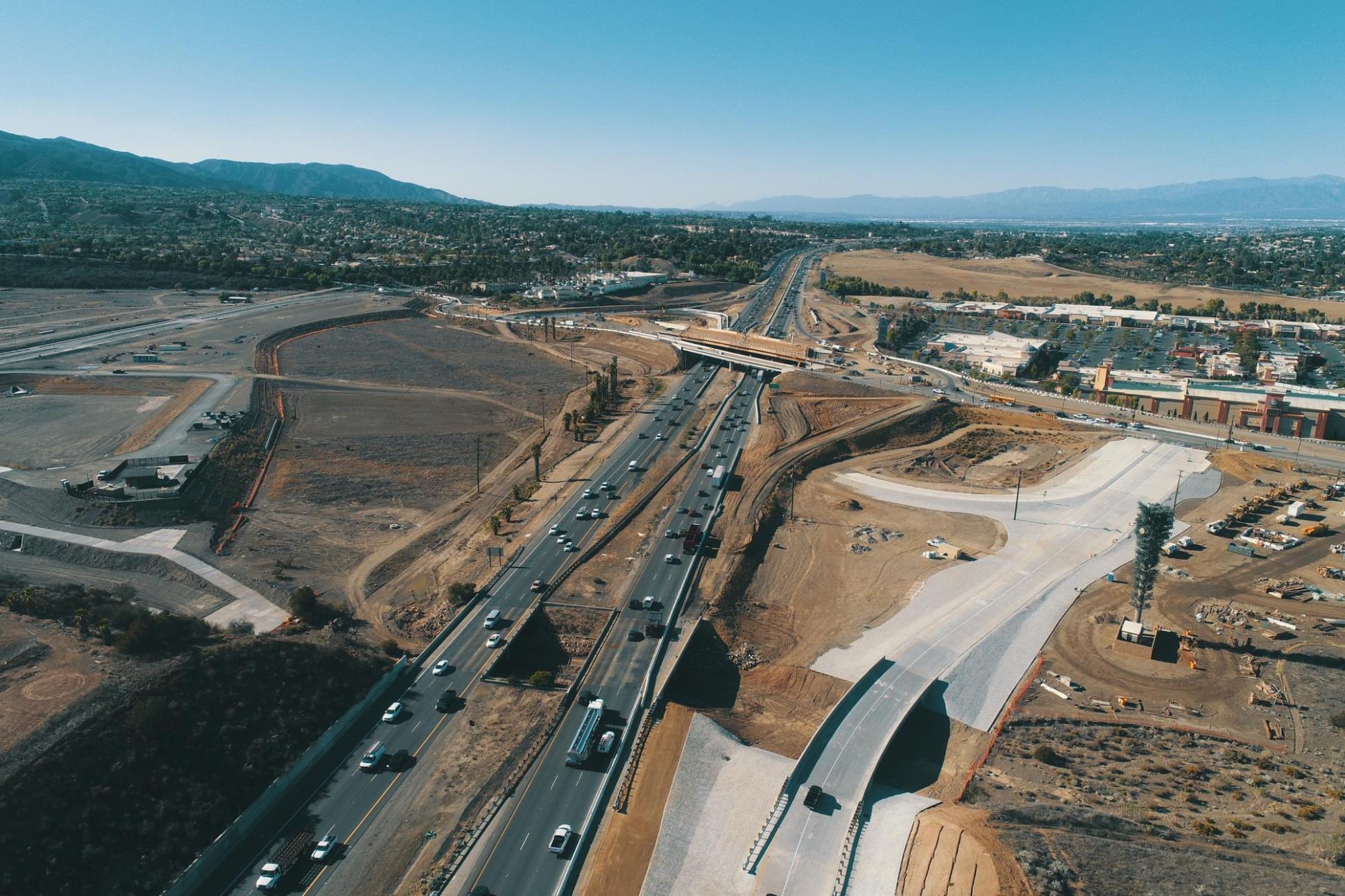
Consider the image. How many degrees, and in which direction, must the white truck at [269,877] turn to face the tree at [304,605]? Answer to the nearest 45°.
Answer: approximately 135° to its right

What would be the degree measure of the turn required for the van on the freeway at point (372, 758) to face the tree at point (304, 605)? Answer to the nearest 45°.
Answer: approximately 135° to its right

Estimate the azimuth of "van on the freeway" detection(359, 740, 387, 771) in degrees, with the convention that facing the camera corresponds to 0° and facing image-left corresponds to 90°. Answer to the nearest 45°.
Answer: approximately 45°

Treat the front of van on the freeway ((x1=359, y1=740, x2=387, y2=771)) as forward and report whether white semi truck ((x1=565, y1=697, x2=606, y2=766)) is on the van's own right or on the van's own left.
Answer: on the van's own left

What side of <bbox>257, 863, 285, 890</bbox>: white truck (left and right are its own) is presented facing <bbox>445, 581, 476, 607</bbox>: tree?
back

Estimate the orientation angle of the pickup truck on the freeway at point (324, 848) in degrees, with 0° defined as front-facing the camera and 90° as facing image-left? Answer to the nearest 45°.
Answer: approximately 45°

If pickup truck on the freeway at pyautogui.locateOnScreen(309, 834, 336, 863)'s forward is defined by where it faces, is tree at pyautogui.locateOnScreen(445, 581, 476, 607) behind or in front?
behind

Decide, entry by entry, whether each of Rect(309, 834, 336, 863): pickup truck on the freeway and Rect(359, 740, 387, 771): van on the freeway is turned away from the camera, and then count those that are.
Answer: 0

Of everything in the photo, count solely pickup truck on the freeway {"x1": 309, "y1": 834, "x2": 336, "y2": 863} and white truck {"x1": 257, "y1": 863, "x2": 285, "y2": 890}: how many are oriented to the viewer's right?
0
